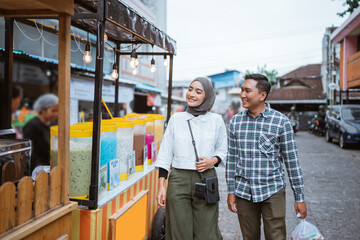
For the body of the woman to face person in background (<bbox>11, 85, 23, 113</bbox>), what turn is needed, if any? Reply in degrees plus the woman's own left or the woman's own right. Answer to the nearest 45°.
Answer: approximately 135° to the woman's own right

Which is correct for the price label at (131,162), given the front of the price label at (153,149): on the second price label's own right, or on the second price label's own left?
on the second price label's own right

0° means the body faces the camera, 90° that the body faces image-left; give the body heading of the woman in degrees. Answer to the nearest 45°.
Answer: approximately 0°

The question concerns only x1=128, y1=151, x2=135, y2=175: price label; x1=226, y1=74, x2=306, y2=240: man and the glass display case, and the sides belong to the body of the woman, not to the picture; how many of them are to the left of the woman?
1

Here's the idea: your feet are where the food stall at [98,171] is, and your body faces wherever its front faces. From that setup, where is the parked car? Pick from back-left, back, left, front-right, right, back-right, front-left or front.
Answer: left

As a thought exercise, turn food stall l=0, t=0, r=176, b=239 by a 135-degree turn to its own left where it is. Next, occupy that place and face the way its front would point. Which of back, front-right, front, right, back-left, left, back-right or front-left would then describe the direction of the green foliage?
front-right

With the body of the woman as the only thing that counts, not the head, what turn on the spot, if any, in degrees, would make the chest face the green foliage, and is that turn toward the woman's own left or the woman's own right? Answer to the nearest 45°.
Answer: approximately 135° to the woman's own left

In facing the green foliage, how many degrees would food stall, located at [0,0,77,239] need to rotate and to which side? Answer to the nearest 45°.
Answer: approximately 90° to its left

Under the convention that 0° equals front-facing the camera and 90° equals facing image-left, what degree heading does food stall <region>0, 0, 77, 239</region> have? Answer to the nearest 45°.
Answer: approximately 315°

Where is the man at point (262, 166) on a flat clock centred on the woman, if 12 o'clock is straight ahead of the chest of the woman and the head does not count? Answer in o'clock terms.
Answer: The man is roughly at 9 o'clock from the woman.

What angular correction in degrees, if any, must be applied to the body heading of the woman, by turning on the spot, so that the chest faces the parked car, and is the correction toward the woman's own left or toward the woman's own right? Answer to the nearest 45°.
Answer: approximately 135° to the woman's own left

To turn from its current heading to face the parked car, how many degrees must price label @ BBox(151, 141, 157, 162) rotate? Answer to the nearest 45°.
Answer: approximately 90° to its left
